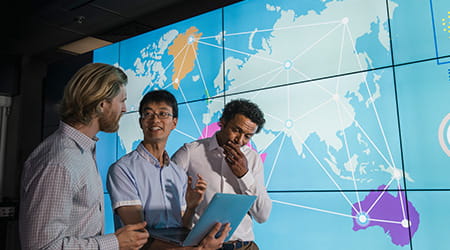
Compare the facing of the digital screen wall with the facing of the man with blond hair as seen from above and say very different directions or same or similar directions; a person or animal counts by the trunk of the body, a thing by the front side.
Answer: very different directions

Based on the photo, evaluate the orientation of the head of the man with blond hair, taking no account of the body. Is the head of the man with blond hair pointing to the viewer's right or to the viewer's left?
to the viewer's right

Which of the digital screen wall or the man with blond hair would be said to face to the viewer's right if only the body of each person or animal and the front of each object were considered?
the man with blond hair

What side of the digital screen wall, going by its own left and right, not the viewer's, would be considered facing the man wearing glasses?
front

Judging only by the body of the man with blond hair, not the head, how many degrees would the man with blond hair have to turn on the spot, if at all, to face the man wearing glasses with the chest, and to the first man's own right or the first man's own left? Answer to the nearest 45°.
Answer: approximately 45° to the first man's own left

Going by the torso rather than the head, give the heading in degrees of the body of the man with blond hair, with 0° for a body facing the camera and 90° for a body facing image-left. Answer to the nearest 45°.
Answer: approximately 270°

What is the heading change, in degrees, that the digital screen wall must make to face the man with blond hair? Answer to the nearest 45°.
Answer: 0° — it already faces them

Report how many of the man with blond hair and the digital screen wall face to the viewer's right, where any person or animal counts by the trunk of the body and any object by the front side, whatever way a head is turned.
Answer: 1
